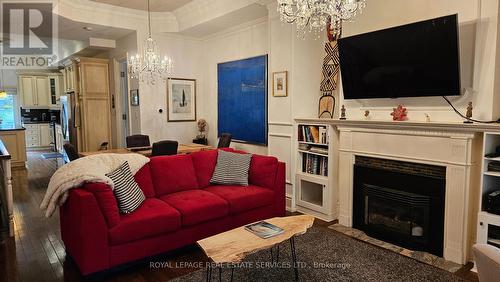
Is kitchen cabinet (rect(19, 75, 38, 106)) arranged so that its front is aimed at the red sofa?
yes

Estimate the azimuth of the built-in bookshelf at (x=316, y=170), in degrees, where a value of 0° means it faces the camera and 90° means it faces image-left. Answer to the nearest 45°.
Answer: approximately 45°

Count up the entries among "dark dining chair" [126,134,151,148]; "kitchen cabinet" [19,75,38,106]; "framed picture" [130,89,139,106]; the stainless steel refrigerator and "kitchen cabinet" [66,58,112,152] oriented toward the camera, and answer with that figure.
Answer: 3

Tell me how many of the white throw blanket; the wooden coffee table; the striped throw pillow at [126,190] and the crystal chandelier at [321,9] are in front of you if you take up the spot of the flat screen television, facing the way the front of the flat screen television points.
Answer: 4

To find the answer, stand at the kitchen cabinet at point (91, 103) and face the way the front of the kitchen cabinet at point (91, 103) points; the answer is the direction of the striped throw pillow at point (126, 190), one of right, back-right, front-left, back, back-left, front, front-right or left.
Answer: left

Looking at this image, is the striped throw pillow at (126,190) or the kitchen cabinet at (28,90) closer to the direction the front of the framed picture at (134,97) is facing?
the striped throw pillow

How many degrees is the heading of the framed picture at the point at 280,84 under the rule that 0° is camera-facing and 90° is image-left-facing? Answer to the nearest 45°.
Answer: approximately 45°
